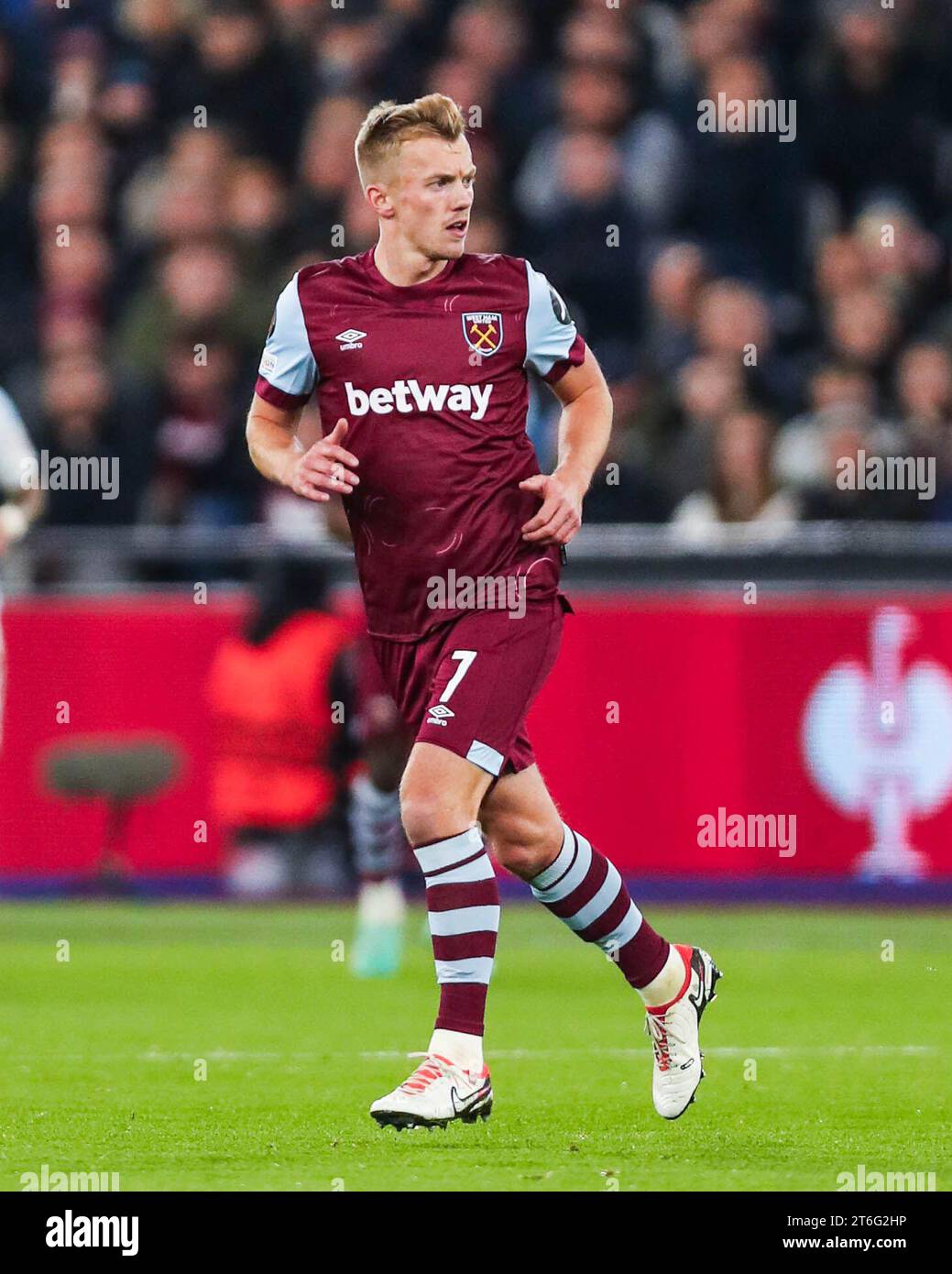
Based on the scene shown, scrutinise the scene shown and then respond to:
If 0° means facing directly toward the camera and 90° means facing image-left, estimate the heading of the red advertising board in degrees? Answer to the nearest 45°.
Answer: approximately 0°
